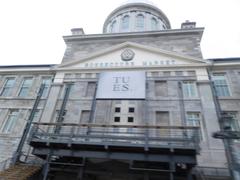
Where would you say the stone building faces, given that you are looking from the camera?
facing the viewer

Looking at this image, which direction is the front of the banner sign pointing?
toward the camera
